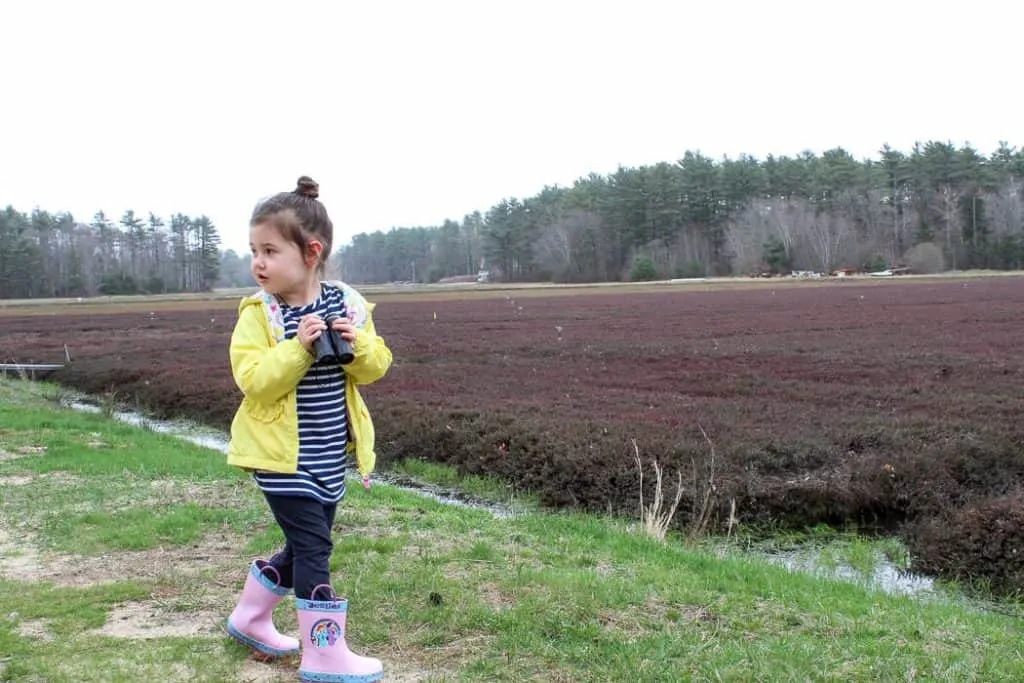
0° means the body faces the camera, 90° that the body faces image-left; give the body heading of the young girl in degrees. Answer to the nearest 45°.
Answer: approximately 315°
